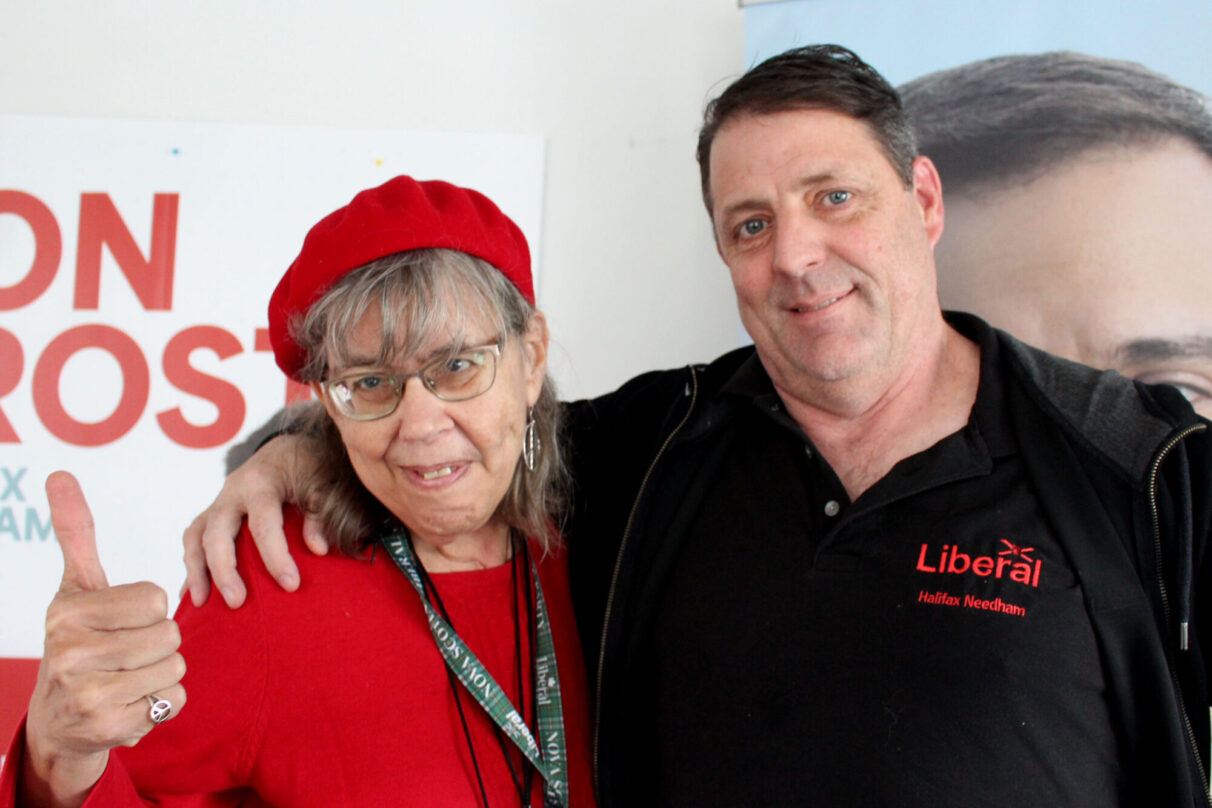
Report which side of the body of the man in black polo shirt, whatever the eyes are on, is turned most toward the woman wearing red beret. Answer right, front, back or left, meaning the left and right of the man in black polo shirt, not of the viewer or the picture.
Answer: right

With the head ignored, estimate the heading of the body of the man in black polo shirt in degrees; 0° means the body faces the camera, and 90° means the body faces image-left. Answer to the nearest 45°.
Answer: approximately 0°
